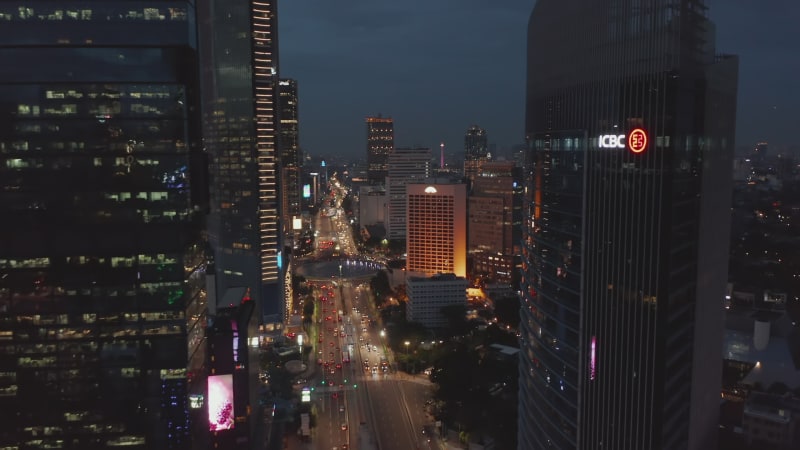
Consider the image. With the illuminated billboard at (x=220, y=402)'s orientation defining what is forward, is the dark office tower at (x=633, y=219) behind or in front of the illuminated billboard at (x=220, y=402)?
in front

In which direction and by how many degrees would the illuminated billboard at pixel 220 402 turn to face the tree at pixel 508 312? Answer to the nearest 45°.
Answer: approximately 135° to its left

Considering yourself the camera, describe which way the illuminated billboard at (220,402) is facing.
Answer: facing the viewer

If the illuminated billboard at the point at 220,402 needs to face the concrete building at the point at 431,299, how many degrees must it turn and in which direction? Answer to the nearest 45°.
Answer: approximately 135° to its left

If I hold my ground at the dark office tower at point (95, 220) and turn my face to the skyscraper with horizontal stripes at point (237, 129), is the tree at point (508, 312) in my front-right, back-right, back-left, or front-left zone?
front-right

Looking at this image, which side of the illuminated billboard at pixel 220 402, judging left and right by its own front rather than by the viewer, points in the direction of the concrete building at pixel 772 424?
left

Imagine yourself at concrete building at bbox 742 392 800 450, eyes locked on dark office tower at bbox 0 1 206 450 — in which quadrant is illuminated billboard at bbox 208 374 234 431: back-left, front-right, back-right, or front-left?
front-right

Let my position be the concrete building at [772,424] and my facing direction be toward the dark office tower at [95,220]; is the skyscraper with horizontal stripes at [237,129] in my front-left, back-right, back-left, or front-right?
front-right

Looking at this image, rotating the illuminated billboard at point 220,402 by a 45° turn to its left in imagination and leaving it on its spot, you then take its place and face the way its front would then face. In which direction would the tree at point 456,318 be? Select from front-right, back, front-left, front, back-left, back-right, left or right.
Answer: left

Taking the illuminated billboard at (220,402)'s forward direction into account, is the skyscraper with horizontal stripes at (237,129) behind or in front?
behind
